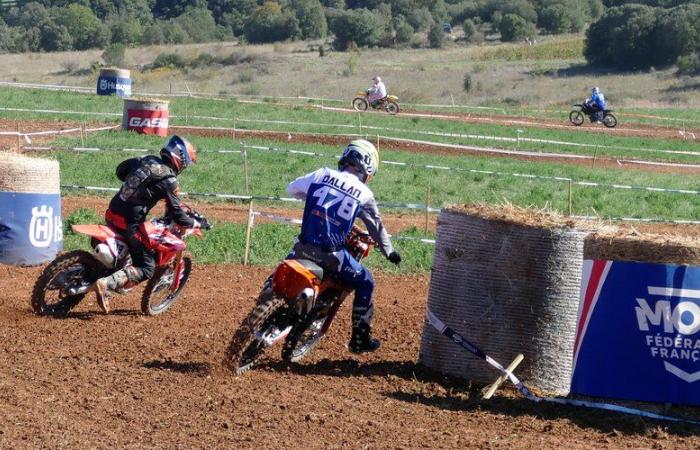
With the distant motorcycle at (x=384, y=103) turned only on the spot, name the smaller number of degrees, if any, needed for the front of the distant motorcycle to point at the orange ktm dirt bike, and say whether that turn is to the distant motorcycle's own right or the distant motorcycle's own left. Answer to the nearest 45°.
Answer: approximately 90° to the distant motorcycle's own left

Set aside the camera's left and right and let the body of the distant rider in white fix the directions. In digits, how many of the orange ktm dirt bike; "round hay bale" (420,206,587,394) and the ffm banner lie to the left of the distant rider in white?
3

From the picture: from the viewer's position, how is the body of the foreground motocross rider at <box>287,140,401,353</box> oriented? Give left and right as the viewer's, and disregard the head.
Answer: facing away from the viewer and to the right of the viewer

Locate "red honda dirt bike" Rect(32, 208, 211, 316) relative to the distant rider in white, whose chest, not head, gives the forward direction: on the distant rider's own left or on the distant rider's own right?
on the distant rider's own left

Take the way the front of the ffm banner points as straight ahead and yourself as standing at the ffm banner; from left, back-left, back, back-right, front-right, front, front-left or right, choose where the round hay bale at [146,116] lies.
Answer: back-right

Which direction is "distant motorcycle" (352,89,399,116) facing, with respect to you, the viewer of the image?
facing to the left of the viewer

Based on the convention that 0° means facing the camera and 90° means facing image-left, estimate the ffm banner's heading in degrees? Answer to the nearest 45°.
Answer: approximately 0°

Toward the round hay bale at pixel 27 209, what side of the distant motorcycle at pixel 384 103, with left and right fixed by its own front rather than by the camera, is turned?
left

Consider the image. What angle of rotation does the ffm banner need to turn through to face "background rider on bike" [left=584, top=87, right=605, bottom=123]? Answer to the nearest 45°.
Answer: approximately 180°

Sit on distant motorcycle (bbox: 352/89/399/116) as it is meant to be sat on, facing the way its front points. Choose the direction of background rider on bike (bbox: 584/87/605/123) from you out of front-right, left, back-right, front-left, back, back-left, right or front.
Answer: back

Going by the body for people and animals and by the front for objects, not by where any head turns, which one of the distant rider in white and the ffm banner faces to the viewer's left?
the distant rider in white

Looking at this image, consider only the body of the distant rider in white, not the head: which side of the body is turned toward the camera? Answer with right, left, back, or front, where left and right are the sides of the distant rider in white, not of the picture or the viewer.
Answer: left
